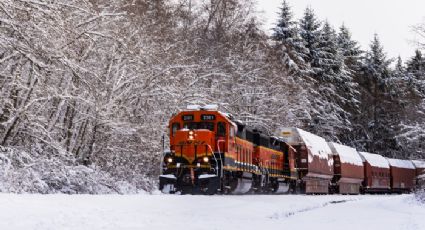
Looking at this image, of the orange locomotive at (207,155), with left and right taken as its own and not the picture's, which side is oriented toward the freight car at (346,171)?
back

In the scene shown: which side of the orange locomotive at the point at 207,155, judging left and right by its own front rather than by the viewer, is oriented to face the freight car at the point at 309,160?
back

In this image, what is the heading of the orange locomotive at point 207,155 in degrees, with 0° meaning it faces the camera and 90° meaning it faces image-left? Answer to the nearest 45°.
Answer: approximately 45°

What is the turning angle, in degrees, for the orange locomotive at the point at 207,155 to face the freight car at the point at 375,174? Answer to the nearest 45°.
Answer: approximately 180°
